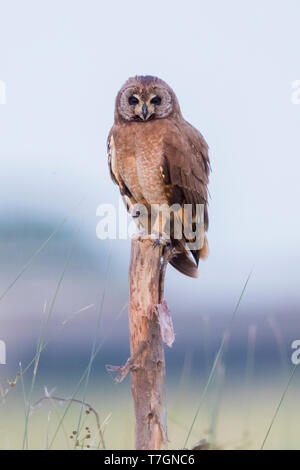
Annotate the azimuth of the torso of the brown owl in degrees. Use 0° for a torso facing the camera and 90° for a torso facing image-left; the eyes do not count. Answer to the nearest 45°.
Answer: approximately 45°
